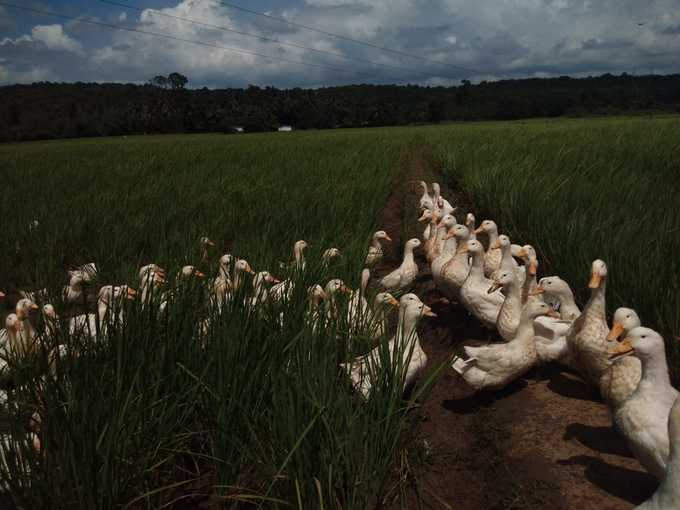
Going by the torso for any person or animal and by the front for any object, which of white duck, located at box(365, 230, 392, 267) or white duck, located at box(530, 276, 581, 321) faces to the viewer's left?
white duck, located at box(530, 276, 581, 321)

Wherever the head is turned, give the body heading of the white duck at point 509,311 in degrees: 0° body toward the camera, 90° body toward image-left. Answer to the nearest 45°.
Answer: approximately 45°

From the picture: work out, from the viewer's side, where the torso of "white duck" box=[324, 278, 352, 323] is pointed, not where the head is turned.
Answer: to the viewer's right

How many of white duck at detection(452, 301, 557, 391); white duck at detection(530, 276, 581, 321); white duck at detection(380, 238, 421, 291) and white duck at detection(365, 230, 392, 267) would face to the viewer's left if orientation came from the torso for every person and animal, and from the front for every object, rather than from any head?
1

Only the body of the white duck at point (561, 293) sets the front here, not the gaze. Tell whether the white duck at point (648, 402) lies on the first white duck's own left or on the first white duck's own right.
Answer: on the first white duck's own left

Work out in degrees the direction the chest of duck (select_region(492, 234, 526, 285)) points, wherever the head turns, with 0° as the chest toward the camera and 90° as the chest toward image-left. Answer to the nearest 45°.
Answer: approximately 45°

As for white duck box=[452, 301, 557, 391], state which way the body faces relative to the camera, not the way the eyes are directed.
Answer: to the viewer's right

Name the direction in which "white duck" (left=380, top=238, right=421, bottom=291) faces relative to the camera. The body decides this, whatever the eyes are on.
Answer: to the viewer's right

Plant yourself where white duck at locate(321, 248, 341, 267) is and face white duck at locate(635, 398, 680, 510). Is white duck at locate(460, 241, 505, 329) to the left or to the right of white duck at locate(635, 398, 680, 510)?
left

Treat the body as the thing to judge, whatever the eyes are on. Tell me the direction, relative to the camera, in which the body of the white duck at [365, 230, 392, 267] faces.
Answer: to the viewer's right

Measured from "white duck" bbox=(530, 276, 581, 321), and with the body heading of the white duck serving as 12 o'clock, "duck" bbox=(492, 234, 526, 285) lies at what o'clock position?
The duck is roughly at 2 o'clock from the white duck.
